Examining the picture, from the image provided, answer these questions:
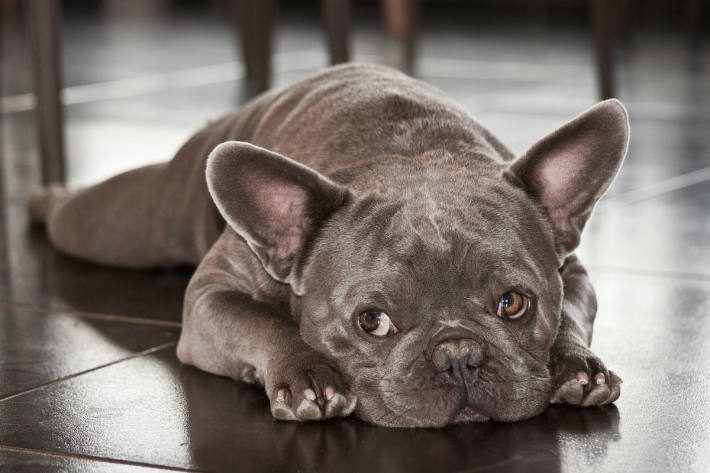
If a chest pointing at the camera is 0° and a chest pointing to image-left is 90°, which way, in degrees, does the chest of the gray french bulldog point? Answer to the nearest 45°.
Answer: approximately 315°
